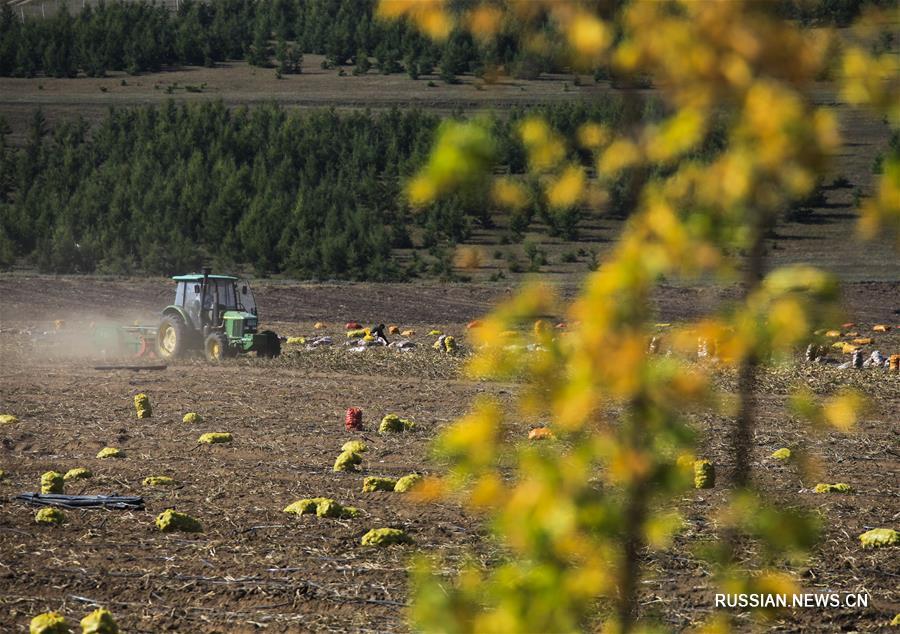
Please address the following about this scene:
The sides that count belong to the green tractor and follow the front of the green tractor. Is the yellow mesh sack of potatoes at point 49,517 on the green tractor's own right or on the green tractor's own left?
on the green tractor's own right

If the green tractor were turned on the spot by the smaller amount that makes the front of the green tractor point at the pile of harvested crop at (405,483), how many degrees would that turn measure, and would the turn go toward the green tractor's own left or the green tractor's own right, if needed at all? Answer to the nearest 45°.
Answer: approximately 45° to the green tractor's own right

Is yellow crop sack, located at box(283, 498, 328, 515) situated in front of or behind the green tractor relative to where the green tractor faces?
in front

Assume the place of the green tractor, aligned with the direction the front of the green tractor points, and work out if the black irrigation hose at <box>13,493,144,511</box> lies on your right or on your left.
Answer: on your right

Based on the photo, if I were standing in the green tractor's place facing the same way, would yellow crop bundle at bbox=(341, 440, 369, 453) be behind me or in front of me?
in front

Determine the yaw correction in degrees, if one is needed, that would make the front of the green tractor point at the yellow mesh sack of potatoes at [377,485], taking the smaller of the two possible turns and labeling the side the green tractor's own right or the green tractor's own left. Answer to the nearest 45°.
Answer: approximately 45° to the green tractor's own right

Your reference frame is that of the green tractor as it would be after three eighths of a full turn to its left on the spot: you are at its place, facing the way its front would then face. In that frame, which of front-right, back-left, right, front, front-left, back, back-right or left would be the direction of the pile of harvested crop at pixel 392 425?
back

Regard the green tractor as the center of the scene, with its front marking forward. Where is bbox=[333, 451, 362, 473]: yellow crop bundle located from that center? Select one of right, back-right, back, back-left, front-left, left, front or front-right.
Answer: front-right

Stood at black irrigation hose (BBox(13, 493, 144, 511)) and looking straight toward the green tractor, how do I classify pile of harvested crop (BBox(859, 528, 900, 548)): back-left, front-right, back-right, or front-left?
back-right

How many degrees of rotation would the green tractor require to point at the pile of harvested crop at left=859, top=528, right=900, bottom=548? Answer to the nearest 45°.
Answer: approximately 45° to its right

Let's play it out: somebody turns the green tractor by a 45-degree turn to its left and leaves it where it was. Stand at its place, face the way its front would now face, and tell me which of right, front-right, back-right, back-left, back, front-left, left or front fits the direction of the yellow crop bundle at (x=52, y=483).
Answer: right

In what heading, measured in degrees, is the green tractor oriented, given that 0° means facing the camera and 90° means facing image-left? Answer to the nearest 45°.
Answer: approximately 315°
